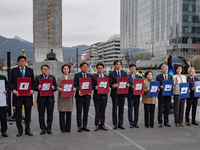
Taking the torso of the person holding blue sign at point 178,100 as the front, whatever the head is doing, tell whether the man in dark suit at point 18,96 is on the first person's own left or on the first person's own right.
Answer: on the first person's own right

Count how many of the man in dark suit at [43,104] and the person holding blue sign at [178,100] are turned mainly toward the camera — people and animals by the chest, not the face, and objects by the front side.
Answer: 2

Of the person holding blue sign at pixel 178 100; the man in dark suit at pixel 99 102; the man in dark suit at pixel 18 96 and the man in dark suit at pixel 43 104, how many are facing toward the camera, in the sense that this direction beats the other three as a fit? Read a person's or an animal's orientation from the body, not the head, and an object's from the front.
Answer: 4

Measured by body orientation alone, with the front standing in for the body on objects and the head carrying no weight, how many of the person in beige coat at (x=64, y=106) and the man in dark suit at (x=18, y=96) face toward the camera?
2

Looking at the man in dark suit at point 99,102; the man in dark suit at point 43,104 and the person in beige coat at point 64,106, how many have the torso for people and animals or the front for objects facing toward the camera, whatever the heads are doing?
3

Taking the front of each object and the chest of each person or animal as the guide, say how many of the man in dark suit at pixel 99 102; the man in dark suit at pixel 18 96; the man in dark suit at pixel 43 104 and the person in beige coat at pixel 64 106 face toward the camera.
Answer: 4

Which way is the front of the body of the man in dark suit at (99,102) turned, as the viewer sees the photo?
toward the camera

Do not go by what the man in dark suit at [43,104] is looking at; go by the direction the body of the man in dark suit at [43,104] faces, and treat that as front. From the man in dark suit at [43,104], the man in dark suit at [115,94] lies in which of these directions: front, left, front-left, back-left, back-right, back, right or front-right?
left

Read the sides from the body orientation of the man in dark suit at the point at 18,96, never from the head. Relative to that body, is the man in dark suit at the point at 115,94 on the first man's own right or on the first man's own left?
on the first man's own left

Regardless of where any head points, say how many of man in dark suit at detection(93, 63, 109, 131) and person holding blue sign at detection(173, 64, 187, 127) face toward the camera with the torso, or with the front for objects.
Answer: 2

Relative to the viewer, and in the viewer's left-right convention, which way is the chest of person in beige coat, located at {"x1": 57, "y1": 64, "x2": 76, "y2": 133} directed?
facing the viewer

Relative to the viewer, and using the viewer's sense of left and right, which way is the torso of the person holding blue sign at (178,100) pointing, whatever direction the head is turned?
facing the viewer

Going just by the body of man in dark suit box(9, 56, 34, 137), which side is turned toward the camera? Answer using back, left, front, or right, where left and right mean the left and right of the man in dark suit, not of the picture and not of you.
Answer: front

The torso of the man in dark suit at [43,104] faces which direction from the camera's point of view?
toward the camera

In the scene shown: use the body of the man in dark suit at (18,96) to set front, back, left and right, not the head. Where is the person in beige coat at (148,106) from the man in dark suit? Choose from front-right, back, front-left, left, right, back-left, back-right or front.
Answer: left
